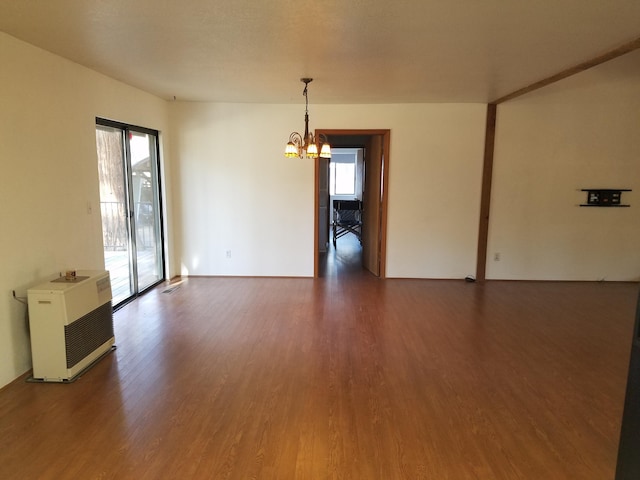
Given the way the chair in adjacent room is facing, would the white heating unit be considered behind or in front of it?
in front

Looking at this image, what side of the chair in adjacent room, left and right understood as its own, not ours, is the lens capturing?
front

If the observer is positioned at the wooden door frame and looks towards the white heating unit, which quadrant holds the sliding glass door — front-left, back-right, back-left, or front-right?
front-right

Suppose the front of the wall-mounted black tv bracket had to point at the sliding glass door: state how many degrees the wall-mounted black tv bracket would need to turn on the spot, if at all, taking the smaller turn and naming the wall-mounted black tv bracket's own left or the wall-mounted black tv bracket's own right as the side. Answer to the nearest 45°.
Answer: approximately 45° to the wall-mounted black tv bracket's own right

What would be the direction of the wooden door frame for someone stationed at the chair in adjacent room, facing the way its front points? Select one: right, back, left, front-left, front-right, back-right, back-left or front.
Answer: front

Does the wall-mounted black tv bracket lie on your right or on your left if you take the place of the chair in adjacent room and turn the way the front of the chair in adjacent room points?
on your left

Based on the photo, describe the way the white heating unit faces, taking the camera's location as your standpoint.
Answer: facing the viewer and to the right of the viewer

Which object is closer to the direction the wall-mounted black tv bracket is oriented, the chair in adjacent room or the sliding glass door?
the sliding glass door

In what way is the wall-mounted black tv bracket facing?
toward the camera

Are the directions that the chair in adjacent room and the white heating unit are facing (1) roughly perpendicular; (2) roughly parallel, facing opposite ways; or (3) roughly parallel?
roughly perpendicular

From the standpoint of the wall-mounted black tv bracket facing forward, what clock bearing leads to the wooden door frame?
The wooden door frame is roughly at 2 o'clock from the wall-mounted black tv bracket.

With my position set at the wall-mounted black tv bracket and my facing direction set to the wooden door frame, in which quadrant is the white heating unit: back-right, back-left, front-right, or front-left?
front-left

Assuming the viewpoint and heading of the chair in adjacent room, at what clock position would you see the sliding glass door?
The sliding glass door is roughly at 1 o'clock from the chair in adjacent room.

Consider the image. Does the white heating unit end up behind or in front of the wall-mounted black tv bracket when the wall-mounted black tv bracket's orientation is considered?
in front
